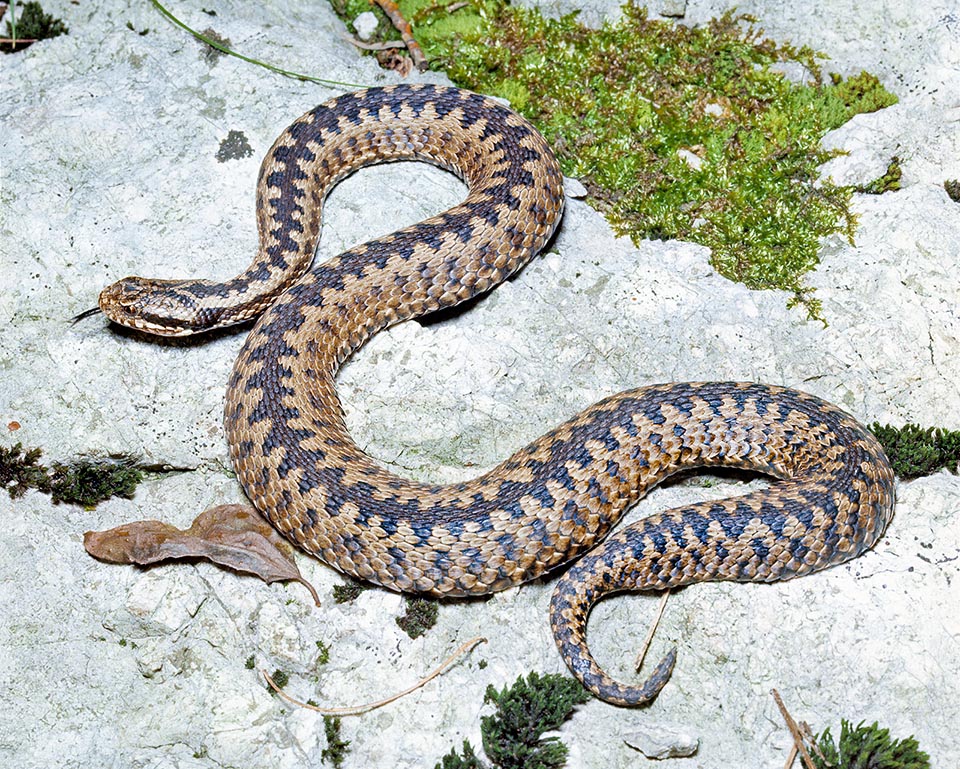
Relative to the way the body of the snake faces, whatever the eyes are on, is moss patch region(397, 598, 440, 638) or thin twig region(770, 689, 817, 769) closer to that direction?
the moss patch

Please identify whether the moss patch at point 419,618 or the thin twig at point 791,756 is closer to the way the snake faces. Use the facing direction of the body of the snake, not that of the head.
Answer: the moss patch

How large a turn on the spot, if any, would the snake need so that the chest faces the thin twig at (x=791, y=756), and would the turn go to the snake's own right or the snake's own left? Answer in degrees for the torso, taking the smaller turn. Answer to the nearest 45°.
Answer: approximately 135° to the snake's own left

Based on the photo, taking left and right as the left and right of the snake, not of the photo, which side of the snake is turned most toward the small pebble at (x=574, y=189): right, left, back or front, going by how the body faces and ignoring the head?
right

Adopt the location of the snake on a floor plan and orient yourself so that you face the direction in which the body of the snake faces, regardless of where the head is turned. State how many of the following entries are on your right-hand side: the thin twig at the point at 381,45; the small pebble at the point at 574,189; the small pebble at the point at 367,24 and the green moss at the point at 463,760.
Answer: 3

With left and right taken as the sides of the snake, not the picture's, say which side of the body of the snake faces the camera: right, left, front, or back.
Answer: left

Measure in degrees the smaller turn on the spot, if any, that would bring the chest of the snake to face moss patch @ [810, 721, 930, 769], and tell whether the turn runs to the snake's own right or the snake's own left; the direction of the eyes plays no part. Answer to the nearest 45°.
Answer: approximately 135° to the snake's own left

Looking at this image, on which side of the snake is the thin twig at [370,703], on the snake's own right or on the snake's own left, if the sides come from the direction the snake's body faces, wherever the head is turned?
on the snake's own left

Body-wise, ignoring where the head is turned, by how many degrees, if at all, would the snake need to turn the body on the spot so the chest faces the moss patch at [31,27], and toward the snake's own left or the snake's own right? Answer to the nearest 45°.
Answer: approximately 45° to the snake's own right

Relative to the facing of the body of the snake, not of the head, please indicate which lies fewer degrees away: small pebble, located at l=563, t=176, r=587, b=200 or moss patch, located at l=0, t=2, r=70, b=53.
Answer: the moss patch

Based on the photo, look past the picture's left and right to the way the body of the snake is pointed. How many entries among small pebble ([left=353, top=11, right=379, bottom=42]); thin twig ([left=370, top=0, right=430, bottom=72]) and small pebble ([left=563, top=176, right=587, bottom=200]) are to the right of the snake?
3

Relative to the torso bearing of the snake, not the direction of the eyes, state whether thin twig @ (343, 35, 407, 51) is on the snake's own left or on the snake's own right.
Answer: on the snake's own right

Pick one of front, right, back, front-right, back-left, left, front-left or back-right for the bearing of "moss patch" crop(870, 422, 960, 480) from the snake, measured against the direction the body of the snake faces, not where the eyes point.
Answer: back

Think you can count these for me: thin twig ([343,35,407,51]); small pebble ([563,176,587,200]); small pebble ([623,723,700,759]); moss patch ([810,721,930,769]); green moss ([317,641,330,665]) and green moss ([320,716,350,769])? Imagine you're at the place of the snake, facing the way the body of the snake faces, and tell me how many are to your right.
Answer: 2
